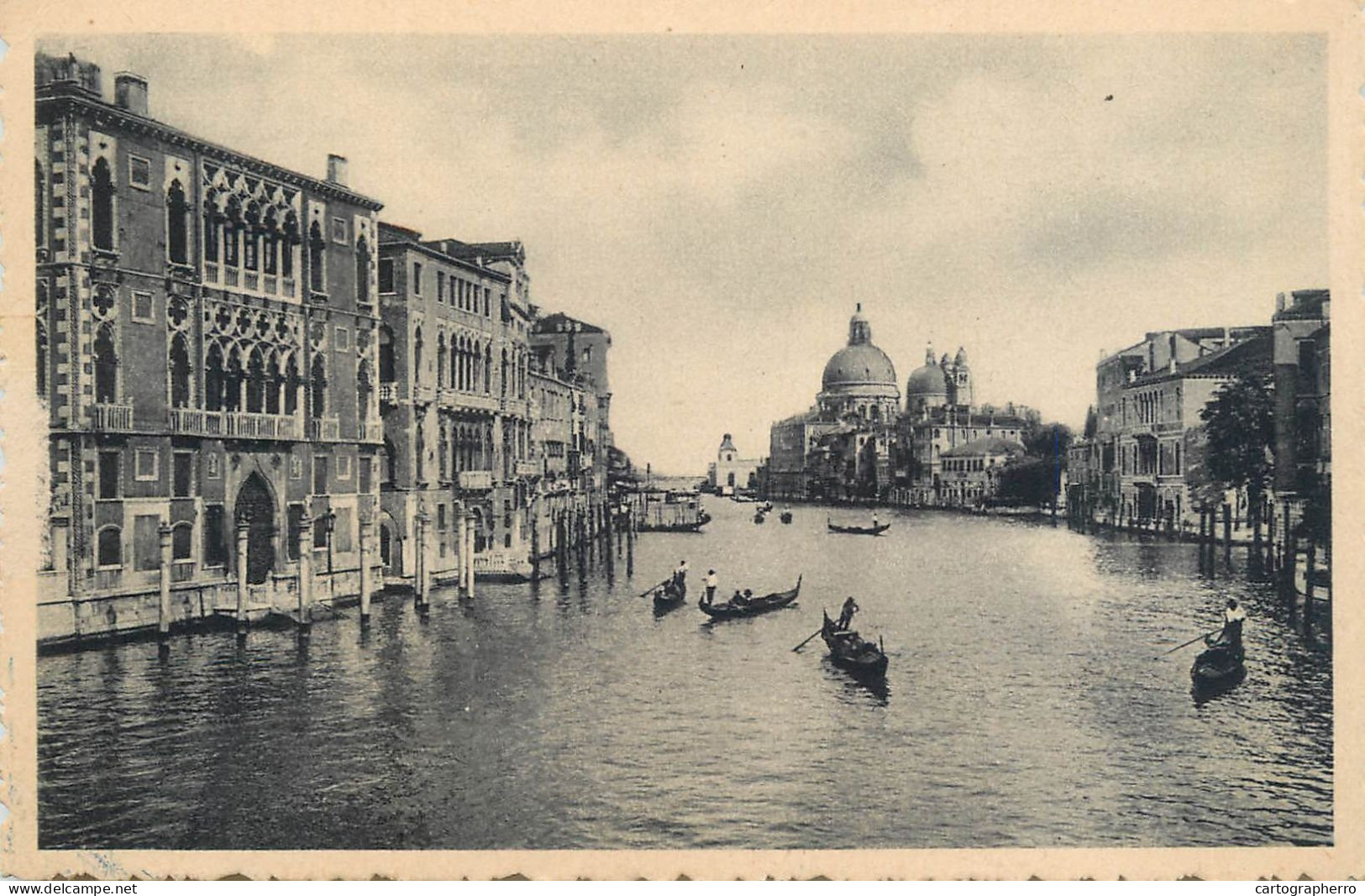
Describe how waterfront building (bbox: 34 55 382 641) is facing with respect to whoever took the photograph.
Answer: facing the viewer and to the right of the viewer
